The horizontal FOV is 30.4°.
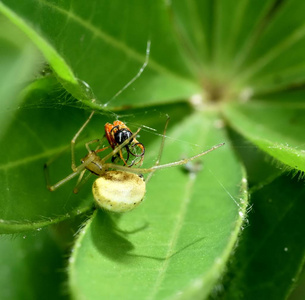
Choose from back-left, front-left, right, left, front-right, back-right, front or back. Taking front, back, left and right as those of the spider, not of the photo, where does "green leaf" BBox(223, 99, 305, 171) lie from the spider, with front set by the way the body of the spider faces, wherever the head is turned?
right

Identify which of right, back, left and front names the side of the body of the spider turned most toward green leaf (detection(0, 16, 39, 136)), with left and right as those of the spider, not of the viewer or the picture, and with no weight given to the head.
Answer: front

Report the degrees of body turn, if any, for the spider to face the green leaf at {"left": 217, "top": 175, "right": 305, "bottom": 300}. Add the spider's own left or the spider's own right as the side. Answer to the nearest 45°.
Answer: approximately 135° to the spider's own right

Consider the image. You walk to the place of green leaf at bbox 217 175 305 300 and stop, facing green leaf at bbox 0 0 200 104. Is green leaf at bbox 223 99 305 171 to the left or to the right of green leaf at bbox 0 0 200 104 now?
right

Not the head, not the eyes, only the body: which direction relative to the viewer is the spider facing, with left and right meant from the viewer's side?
facing away from the viewer and to the left of the viewer

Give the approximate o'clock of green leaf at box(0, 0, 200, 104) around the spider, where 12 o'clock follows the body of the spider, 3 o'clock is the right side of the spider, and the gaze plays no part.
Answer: The green leaf is roughly at 1 o'clock from the spider.

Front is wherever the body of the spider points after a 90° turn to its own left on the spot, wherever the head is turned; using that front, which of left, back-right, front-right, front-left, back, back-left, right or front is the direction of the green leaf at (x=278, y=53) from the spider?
back
